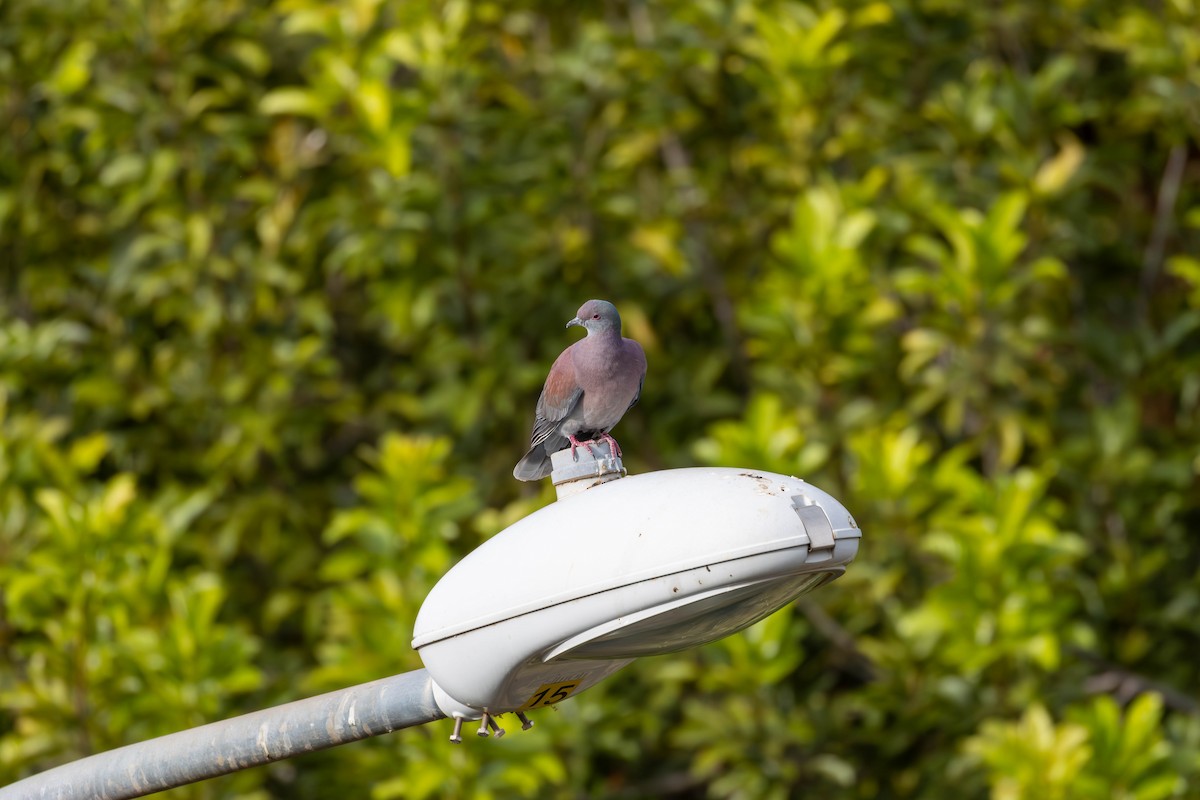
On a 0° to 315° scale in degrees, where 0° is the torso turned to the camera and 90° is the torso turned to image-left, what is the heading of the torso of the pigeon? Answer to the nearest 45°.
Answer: approximately 315°
